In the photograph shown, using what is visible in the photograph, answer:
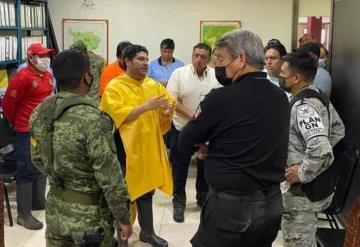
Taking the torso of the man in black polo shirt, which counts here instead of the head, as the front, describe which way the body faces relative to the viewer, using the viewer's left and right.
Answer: facing away from the viewer and to the left of the viewer

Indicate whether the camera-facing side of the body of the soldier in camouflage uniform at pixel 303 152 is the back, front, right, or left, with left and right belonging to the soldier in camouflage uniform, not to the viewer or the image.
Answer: left

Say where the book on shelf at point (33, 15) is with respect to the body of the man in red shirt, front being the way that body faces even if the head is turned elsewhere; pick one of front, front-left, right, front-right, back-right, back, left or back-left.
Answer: back-left

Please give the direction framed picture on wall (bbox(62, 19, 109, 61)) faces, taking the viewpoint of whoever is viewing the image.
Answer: facing the viewer

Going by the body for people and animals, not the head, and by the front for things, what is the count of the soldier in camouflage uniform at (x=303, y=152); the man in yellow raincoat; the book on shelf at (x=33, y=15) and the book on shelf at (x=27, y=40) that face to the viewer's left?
1

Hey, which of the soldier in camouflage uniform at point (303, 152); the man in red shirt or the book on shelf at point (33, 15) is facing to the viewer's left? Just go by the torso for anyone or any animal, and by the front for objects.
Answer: the soldier in camouflage uniform

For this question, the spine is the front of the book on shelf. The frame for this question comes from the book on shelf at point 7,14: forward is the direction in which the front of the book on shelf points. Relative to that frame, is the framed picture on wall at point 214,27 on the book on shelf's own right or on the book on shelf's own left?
on the book on shelf's own left

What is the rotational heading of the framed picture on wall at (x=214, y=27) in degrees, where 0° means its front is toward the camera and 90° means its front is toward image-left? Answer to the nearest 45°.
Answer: approximately 0°

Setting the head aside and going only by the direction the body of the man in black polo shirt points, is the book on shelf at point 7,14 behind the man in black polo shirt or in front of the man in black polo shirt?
in front

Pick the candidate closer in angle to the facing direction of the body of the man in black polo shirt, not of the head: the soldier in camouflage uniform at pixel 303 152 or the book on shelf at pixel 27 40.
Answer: the book on shelf

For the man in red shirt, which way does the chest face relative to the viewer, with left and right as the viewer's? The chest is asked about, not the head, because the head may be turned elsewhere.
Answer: facing the viewer and to the right of the viewer

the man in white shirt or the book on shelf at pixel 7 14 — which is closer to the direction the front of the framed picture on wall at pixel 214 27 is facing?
the man in white shirt

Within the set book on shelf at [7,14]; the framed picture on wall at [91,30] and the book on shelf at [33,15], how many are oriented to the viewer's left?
0

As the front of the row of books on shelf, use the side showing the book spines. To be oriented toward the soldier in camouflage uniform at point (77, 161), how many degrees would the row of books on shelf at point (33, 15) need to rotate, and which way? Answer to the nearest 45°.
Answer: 0° — it already faces them

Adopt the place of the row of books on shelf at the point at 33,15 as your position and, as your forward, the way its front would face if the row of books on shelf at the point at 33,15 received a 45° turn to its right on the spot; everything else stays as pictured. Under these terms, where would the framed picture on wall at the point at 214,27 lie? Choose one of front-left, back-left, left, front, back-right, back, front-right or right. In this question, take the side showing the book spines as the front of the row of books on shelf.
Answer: back-left

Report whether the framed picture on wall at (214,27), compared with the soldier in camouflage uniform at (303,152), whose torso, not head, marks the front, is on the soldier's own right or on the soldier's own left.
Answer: on the soldier's own right

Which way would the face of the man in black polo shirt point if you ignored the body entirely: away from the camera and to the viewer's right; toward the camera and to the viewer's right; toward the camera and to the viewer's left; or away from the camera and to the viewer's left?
away from the camera and to the viewer's left

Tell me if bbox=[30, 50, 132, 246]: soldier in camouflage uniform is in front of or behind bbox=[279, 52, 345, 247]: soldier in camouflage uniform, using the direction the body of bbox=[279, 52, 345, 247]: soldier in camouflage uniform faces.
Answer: in front

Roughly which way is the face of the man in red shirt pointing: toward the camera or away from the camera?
toward the camera

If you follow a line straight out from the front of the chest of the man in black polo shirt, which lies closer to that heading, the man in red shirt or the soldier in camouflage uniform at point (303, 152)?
the man in red shirt
